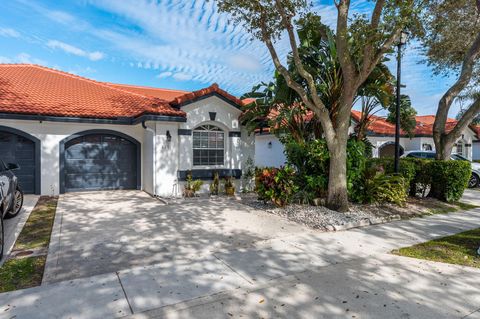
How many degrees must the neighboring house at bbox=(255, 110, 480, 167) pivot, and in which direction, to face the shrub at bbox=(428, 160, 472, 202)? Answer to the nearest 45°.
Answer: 0° — it already faces it

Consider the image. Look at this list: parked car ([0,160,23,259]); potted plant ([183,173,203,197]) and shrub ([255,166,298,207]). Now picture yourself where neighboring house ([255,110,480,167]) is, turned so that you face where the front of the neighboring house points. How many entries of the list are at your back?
0

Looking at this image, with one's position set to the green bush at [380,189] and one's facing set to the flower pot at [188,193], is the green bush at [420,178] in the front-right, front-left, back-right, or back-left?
back-right

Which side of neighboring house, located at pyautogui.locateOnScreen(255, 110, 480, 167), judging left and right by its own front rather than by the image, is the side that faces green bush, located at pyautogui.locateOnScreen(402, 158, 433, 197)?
front

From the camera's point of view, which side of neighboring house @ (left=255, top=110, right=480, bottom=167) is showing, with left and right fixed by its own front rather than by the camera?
front

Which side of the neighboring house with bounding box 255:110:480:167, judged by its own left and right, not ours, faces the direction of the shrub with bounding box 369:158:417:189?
front
